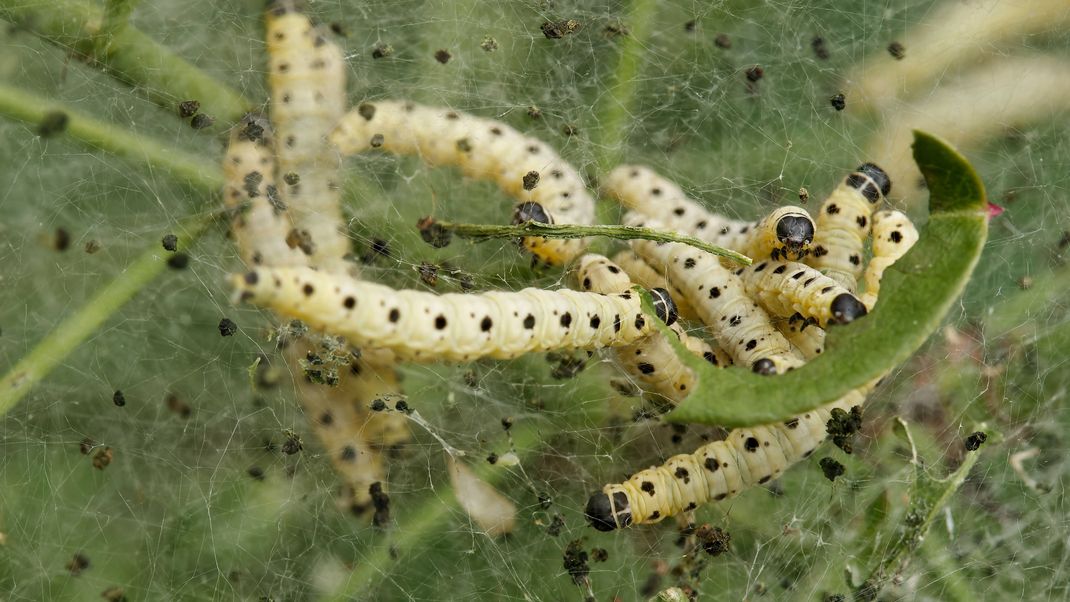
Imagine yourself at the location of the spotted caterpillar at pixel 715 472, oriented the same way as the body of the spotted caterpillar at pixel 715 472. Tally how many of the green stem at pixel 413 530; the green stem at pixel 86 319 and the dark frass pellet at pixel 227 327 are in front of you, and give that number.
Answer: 3

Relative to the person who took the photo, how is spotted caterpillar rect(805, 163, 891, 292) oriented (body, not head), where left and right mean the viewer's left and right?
facing away from the viewer and to the right of the viewer

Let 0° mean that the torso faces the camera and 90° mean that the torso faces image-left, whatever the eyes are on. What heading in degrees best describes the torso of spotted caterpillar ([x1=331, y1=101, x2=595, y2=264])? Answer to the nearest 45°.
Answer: approximately 270°

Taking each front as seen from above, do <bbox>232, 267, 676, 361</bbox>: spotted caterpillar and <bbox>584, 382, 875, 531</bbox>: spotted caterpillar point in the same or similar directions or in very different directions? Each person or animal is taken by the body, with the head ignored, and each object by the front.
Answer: very different directions

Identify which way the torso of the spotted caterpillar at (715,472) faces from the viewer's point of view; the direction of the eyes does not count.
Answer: to the viewer's left

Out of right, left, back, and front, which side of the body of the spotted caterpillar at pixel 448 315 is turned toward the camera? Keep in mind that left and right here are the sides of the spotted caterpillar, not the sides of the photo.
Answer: right

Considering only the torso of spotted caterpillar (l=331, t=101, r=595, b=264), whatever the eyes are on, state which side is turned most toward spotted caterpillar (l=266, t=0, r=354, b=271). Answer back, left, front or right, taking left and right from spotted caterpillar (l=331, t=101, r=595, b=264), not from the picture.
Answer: back
